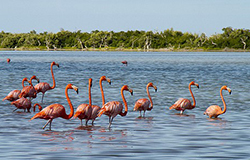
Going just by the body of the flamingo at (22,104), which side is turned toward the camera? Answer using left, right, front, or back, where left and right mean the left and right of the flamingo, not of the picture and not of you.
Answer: right
